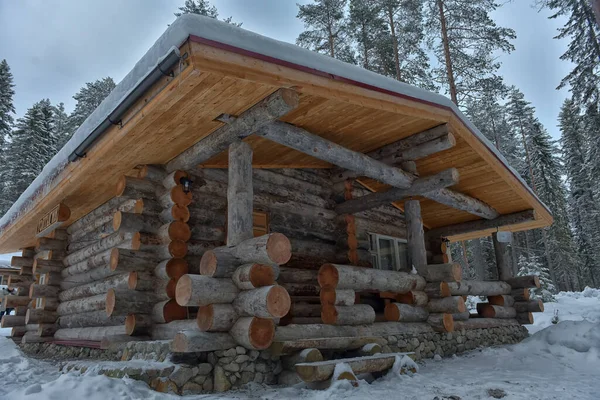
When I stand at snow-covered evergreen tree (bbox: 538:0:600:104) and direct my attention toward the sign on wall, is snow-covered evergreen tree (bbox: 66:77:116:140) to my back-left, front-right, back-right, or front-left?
front-right

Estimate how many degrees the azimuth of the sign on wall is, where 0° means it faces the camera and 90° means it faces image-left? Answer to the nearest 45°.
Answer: approximately 45°

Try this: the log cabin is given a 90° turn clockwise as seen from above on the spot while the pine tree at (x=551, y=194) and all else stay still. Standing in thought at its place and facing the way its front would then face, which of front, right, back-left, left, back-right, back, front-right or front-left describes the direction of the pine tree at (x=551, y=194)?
back

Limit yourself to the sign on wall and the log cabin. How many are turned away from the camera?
0

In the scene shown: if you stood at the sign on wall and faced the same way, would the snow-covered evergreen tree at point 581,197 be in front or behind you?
behind

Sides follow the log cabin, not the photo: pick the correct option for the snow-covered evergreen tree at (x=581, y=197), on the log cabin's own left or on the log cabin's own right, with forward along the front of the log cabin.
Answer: on the log cabin's own left

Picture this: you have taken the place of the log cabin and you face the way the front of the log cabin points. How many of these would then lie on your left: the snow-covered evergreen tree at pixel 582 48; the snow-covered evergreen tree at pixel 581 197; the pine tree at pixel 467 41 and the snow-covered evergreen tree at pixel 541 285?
4

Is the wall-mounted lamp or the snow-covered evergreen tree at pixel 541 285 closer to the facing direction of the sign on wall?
the wall-mounted lamp

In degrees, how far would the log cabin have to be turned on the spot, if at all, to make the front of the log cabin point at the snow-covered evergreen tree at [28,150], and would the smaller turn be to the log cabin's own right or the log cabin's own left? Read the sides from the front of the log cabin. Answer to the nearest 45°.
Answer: approximately 180°

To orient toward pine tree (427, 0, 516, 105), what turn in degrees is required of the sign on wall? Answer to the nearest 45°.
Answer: approximately 135° to its left

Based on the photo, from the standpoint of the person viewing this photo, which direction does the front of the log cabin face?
facing the viewer and to the right of the viewer

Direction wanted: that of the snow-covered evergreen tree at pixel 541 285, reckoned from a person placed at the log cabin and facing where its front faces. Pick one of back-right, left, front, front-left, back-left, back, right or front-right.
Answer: left

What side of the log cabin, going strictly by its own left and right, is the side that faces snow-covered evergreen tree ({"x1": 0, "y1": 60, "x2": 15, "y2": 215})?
back

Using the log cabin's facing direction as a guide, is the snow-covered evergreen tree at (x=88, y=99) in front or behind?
behind
